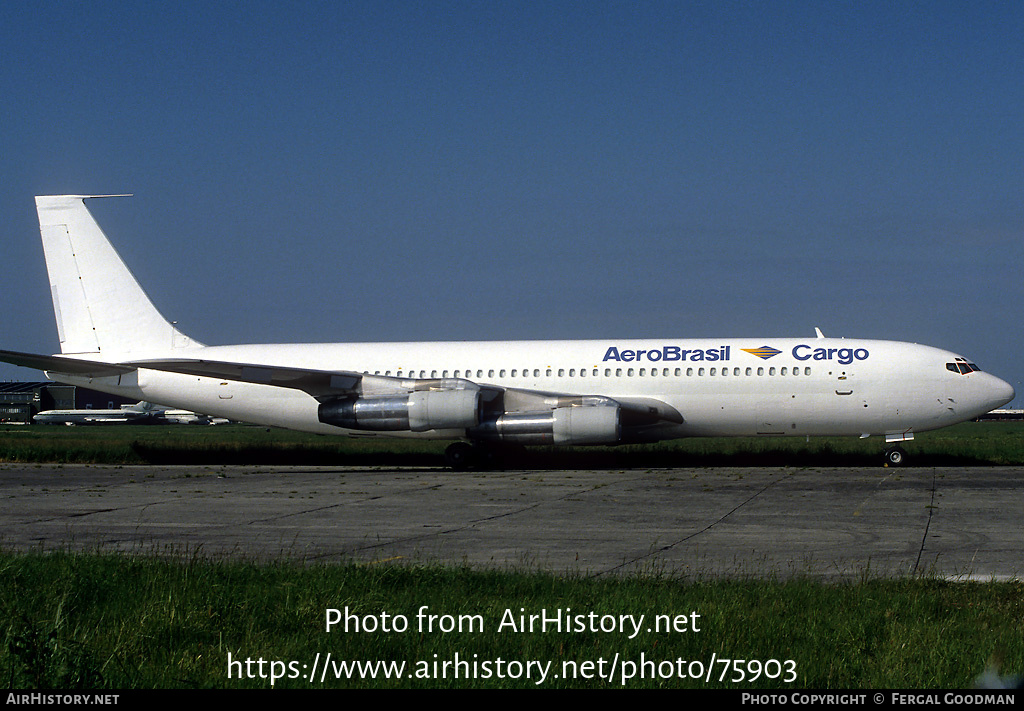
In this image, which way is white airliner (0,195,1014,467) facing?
to the viewer's right
